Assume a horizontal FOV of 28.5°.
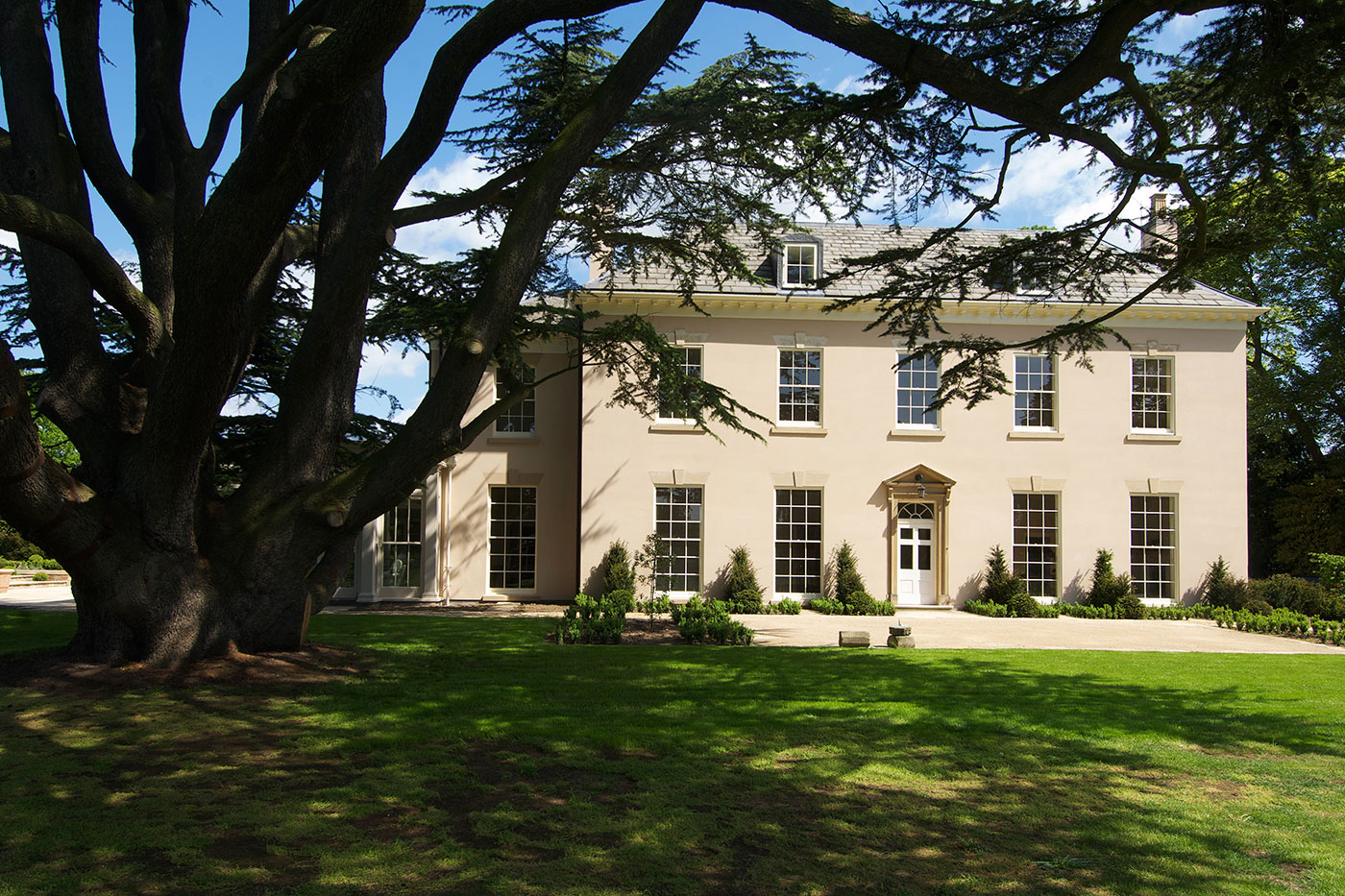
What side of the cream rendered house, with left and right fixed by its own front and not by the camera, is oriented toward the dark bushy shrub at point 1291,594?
left

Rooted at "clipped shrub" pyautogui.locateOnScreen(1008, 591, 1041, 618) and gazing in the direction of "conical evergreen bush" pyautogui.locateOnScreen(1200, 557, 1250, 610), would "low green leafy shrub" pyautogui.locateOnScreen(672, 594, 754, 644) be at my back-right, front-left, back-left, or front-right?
back-right

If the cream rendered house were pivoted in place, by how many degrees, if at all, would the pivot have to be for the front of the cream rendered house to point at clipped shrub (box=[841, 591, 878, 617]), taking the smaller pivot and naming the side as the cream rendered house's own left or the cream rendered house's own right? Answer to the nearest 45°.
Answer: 0° — it already faces it

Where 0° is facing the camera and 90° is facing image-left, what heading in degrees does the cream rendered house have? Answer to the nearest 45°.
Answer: approximately 0°

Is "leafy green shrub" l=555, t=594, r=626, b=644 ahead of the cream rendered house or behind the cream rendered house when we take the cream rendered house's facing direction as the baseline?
ahead
